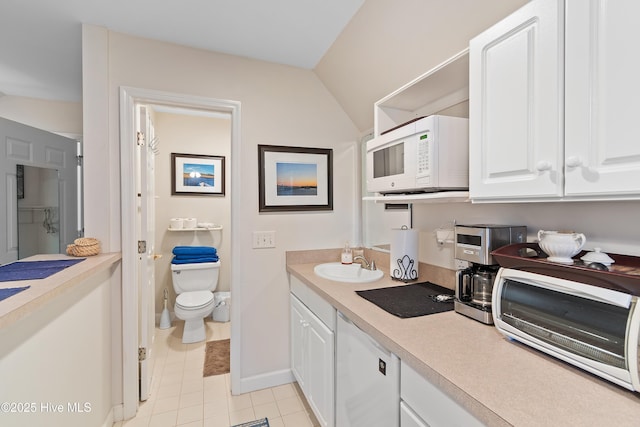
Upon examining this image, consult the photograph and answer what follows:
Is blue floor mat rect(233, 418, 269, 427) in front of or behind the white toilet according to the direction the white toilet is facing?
in front

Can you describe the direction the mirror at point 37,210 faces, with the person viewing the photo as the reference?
facing the viewer and to the right of the viewer

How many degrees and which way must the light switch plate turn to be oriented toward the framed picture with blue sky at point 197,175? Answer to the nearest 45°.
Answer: approximately 135° to its right

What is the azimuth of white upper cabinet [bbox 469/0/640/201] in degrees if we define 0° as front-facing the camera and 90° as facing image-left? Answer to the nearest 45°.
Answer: approximately 45°

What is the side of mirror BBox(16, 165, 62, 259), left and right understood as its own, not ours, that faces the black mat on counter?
front

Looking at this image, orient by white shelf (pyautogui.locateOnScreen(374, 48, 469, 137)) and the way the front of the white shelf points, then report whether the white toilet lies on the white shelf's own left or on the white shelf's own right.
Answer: on the white shelf's own right

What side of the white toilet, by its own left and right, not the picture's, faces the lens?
front

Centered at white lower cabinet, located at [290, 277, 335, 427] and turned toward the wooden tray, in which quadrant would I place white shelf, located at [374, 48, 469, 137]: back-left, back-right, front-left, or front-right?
front-left

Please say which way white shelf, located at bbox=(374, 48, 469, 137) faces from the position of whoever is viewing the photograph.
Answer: facing the viewer and to the left of the viewer

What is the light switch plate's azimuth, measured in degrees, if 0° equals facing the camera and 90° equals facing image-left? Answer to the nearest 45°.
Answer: approximately 0°
